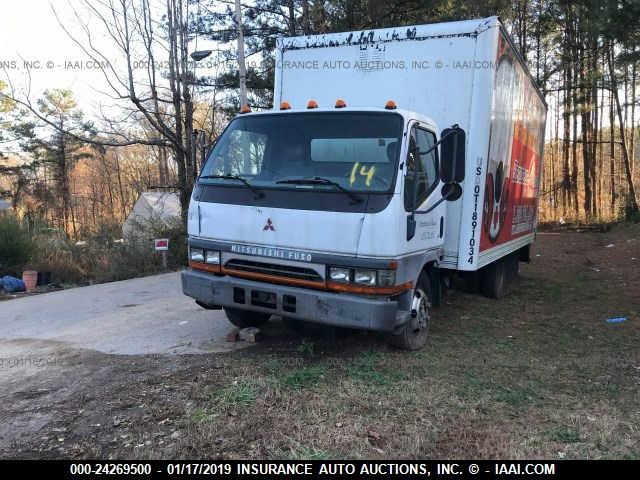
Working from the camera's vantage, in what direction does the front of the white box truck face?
facing the viewer and to the left of the viewer

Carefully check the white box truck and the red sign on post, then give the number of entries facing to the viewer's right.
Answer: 0

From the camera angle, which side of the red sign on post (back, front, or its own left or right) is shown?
front

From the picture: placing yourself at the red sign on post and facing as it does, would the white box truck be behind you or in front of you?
in front

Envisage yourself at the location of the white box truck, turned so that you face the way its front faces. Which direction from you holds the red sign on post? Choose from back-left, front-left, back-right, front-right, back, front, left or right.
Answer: right
